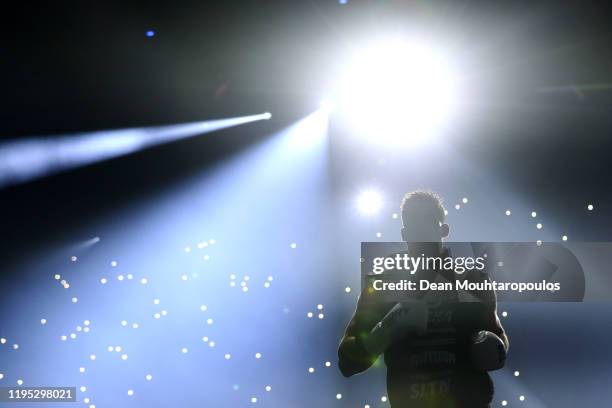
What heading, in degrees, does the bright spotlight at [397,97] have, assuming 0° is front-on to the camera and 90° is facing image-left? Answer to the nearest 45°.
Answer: approximately 0°

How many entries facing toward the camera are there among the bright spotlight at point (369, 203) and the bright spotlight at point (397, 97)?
2

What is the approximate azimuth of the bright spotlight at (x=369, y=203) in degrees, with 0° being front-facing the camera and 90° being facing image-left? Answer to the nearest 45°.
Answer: approximately 0°
